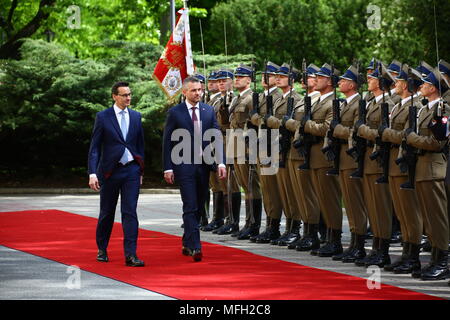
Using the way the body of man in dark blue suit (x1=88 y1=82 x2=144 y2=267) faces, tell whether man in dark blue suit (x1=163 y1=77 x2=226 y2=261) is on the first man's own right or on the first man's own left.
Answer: on the first man's own left

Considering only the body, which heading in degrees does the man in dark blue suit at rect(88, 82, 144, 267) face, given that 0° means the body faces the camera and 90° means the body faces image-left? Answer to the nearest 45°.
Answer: approximately 315°

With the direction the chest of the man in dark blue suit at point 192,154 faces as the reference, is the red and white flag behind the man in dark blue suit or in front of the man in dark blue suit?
behind

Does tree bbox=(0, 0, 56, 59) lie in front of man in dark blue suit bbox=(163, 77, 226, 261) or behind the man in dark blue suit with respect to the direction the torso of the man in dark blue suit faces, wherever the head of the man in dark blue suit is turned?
behind

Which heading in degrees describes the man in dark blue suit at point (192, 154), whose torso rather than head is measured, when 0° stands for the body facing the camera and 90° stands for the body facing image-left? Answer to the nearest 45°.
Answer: approximately 0°

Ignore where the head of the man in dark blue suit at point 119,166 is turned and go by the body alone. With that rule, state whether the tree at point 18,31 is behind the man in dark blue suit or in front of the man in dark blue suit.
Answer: behind

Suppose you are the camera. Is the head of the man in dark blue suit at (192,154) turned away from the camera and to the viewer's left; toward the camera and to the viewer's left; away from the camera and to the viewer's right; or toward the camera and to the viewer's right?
toward the camera and to the viewer's right

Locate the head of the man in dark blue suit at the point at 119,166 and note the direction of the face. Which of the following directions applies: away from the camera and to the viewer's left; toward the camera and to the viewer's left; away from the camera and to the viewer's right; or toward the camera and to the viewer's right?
toward the camera and to the viewer's right
